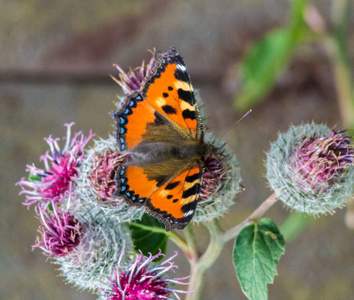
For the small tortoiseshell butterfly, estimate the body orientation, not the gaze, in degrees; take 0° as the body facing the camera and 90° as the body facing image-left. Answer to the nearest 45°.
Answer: approximately 270°

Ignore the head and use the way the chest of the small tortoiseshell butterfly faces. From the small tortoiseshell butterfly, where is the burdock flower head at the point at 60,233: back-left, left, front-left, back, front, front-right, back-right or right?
back
